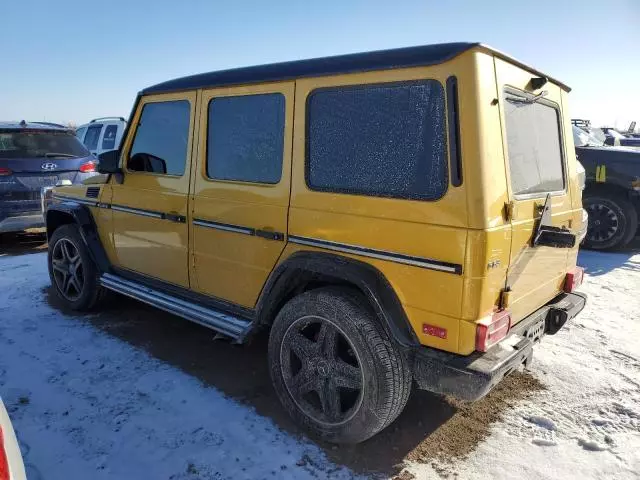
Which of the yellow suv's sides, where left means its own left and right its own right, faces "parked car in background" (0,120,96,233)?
front

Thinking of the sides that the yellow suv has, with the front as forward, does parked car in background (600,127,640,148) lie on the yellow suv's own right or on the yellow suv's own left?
on the yellow suv's own right

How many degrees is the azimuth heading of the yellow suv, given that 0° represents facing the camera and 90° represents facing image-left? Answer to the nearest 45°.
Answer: approximately 135°

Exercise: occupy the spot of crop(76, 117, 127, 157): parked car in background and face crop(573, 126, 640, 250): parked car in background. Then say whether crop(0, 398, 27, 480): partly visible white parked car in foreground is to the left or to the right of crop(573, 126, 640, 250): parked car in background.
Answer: right

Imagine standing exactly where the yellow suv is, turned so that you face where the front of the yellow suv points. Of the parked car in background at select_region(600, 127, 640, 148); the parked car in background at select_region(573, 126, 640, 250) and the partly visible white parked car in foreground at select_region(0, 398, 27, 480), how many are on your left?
1

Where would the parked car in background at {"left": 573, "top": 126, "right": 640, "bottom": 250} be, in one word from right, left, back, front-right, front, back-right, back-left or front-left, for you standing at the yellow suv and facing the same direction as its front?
right

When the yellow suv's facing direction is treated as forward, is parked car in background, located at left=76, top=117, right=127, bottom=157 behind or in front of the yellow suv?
in front

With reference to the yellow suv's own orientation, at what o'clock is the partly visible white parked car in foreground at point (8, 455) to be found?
The partly visible white parked car in foreground is roughly at 9 o'clock from the yellow suv.
